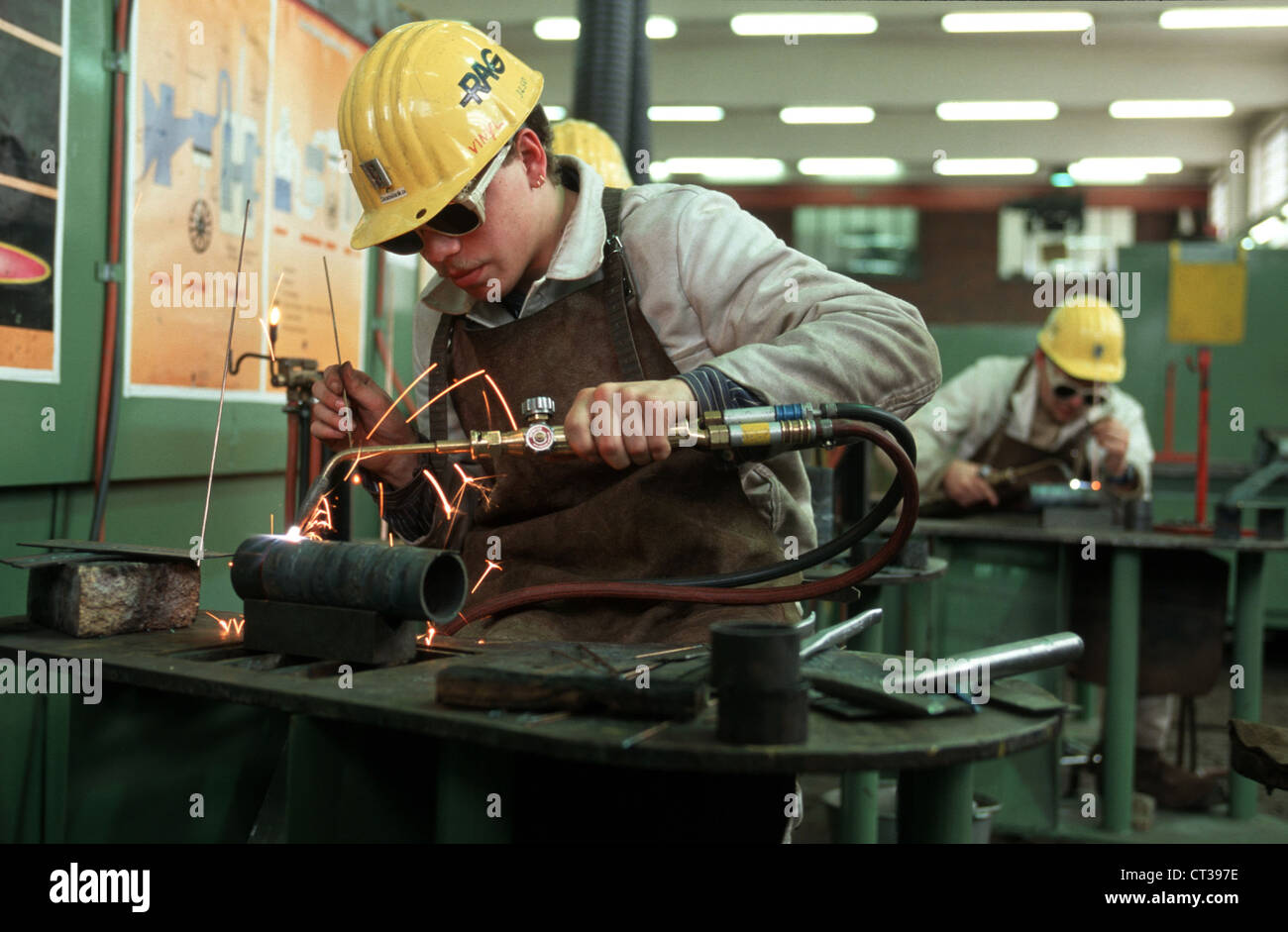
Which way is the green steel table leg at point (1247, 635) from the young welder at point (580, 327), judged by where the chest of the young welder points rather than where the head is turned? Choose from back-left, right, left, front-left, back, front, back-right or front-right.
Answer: back

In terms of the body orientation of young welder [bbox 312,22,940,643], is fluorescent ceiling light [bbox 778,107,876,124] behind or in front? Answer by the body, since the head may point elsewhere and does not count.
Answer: behind

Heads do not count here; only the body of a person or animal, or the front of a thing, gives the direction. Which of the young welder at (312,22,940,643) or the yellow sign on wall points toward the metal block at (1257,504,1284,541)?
the yellow sign on wall

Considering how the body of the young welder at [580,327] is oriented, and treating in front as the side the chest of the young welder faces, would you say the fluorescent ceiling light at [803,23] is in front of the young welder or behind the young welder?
behind

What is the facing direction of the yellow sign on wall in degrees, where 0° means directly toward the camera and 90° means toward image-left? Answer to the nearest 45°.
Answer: approximately 0°

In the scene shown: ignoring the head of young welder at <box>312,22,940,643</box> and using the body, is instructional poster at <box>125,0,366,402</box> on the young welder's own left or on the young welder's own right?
on the young welder's own right

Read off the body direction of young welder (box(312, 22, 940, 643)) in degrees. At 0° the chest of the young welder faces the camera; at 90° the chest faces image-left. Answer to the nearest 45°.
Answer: approximately 45°
